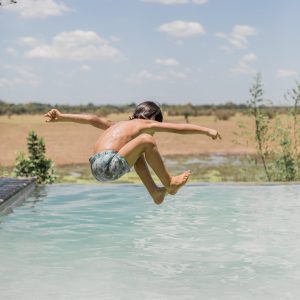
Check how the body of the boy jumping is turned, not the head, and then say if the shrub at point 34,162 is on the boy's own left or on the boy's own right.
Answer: on the boy's own left

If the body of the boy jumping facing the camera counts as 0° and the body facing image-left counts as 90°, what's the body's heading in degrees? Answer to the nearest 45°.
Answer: approximately 225°
